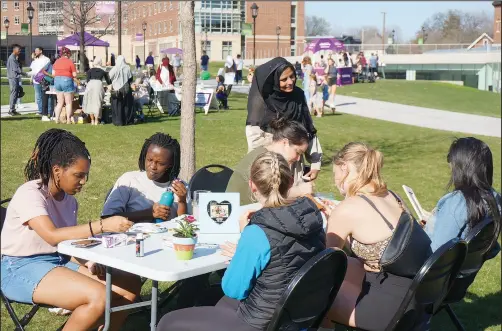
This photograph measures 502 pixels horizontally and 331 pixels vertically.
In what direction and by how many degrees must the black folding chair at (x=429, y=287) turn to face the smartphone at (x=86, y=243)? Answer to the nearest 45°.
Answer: approximately 45° to its left

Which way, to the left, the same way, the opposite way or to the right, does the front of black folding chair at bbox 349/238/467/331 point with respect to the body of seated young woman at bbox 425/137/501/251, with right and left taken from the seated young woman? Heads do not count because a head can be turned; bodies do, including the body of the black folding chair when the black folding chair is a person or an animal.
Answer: the same way

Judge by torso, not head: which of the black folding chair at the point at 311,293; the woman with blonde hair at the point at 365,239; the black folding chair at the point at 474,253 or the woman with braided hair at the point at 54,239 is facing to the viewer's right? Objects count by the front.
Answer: the woman with braided hair

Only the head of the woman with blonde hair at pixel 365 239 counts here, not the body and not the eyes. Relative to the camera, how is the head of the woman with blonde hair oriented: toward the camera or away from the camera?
away from the camera

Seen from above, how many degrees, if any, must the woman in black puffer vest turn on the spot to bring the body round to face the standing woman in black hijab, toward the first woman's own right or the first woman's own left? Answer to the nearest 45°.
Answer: approximately 45° to the first woman's own right

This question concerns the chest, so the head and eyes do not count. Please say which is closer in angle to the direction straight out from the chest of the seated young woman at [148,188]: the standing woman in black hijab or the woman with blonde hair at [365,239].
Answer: the woman with blonde hair

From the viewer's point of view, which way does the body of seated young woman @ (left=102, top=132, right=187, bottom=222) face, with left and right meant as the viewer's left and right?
facing the viewer and to the right of the viewer

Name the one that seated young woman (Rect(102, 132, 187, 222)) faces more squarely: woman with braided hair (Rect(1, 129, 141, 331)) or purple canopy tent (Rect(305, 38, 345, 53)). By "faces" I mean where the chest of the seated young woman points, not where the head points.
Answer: the woman with braided hair

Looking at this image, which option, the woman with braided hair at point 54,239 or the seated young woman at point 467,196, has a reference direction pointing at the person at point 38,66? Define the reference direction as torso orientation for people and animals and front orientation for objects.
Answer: the seated young woman

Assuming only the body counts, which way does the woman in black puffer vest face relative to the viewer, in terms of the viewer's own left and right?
facing away from the viewer and to the left of the viewer

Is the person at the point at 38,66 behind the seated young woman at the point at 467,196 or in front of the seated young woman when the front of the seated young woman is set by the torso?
in front

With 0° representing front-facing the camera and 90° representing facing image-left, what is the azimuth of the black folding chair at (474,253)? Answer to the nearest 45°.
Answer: approximately 135°

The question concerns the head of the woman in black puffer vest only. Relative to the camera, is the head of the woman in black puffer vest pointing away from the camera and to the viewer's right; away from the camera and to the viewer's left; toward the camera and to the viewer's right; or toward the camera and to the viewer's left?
away from the camera and to the viewer's left
